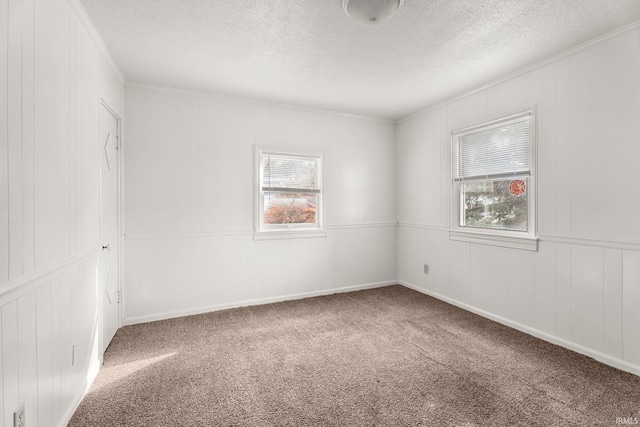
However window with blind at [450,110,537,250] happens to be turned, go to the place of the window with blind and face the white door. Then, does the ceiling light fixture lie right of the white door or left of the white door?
left

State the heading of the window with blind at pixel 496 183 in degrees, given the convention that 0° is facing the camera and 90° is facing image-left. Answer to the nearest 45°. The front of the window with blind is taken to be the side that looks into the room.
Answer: approximately 45°

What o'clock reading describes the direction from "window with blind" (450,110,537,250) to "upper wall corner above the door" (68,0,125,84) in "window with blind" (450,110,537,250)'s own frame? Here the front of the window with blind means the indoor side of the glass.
The upper wall corner above the door is roughly at 12 o'clock from the window with blind.

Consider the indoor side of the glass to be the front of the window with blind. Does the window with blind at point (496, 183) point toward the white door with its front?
yes

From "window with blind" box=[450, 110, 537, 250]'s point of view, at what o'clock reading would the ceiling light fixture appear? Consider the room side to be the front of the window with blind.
The ceiling light fixture is roughly at 11 o'clock from the window with blind.

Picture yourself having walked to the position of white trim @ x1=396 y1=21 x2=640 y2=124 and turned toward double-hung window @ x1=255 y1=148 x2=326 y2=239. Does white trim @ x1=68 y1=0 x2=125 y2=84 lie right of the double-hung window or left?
left
